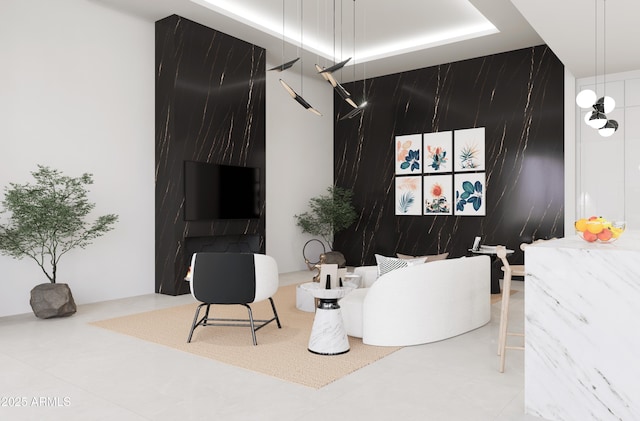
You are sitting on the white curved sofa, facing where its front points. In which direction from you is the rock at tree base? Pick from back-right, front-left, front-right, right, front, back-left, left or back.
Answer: front-left

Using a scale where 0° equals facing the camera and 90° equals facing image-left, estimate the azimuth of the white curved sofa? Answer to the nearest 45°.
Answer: approximately 135°

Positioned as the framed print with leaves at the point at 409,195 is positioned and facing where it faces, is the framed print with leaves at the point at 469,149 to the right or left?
on its left

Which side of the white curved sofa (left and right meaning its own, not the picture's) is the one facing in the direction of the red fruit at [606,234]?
back

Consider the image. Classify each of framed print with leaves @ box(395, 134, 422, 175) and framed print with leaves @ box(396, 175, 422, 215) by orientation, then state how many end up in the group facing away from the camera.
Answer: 0

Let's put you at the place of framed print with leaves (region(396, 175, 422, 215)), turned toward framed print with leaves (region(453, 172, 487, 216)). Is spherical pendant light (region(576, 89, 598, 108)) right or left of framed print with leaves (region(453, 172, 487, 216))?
right

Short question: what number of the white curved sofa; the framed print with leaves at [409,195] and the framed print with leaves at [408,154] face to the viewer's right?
0

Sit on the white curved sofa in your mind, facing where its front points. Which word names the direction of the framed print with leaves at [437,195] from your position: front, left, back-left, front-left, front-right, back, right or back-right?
front-right

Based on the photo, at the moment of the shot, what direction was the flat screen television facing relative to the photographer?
facing the viewer and to the right of the viewer

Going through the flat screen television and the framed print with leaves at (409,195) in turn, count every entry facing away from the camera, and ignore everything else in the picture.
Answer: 0

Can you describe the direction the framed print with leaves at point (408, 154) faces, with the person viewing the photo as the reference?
facing the viewer and to the left of the viewer

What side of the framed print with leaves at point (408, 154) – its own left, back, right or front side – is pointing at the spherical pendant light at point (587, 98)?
front
